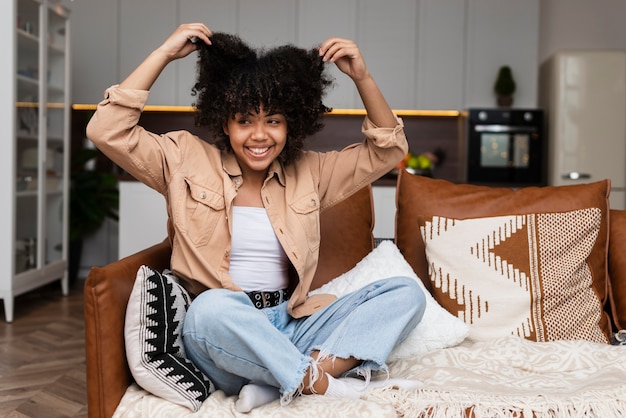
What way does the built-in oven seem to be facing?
toward the camera

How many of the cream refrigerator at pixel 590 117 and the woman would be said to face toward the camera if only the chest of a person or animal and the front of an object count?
2

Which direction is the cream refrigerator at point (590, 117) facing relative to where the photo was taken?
toward the camera

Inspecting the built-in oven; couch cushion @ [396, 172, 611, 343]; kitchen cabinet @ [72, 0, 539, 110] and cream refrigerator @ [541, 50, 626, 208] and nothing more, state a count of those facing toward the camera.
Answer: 4

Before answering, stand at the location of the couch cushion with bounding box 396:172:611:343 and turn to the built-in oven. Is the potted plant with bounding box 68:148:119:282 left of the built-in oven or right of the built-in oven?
left

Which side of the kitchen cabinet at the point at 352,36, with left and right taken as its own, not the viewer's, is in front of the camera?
front

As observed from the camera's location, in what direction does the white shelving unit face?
facing the viewer and to the right of the viewer

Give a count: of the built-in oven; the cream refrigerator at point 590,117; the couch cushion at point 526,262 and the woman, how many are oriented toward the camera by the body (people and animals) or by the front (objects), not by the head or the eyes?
4

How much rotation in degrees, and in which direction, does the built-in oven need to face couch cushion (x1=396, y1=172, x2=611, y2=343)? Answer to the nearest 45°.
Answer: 0° — it already faces it
